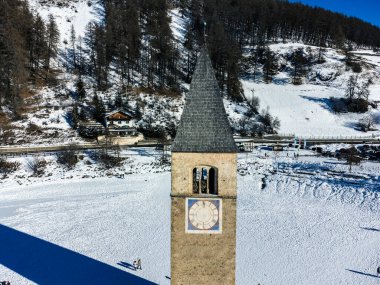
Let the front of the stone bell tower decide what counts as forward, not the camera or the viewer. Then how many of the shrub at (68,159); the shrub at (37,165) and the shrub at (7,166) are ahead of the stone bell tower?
0

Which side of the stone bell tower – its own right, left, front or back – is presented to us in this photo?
front

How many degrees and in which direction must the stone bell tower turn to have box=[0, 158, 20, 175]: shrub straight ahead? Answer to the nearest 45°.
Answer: approximately 135° to its right

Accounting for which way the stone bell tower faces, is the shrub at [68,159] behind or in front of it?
behind

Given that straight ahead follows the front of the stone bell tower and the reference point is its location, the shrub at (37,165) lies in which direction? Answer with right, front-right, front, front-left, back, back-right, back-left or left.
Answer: back-right
